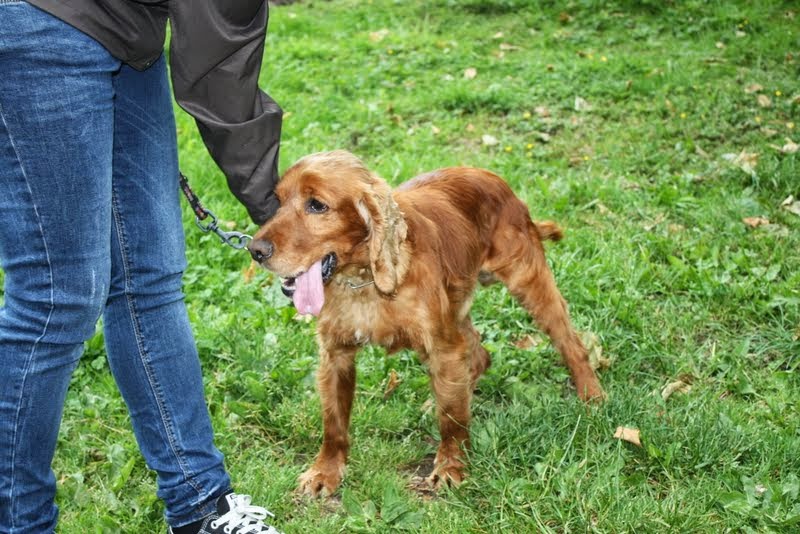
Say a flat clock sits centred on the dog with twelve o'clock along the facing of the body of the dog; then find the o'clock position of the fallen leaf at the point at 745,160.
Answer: The fallen leaf is roughly at 6 o'clock from the dog.

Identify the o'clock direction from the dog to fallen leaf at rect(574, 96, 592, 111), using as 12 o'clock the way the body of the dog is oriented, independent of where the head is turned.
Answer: The fallen leaf is roughly at 5 o'clock from the dog.

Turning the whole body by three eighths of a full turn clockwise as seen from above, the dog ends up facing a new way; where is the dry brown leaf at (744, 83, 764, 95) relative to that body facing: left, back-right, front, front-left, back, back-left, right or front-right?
front-right

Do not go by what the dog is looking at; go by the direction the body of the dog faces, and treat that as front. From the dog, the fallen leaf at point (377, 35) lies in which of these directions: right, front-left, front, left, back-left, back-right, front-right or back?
back-right

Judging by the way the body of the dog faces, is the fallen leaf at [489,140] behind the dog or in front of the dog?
behind

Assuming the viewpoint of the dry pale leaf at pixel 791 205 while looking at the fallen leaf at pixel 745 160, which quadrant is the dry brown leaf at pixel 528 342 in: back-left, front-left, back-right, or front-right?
back-left

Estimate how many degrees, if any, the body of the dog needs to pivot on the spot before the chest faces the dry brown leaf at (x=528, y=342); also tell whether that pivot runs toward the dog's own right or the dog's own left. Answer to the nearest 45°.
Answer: approximately 180°

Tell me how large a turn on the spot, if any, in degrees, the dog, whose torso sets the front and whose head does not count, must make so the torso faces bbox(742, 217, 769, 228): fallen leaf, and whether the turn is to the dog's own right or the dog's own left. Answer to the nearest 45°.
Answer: approximately 180°

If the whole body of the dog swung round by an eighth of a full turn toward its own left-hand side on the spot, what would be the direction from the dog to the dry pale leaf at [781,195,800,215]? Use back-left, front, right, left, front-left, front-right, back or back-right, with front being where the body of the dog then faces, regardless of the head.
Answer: back-left

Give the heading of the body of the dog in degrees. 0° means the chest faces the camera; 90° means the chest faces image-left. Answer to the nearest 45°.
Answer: approximately 45°

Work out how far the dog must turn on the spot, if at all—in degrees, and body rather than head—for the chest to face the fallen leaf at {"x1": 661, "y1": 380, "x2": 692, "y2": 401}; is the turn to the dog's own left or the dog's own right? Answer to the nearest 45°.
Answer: approximately 135° to the dog's own left

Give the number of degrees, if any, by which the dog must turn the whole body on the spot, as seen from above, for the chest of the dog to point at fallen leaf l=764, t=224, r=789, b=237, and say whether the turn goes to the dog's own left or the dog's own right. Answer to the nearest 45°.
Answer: approximately 180°
